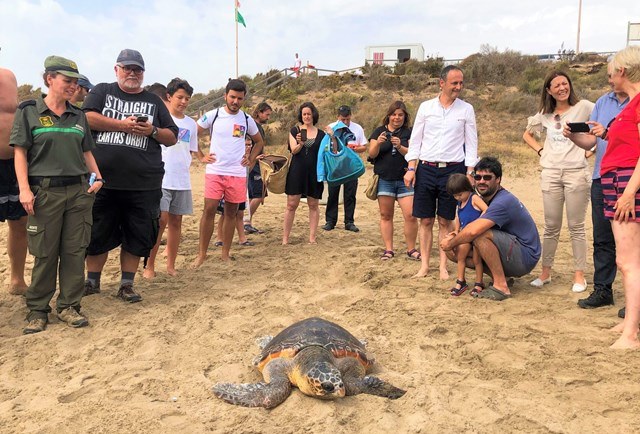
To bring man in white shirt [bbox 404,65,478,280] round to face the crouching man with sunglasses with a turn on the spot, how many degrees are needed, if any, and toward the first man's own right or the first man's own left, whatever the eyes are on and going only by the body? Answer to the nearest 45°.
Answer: approximately 45° to the first man's own left

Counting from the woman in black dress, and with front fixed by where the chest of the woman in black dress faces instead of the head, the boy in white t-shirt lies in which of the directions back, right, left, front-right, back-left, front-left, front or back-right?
front-right

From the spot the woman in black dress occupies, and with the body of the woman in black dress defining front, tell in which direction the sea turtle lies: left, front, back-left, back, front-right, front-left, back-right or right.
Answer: front

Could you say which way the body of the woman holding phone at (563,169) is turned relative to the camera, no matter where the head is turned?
toward the camera

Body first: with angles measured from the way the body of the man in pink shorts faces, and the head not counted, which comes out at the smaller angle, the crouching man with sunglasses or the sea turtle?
the sea turtle

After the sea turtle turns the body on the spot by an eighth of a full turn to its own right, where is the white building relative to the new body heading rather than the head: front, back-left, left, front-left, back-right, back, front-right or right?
back-right

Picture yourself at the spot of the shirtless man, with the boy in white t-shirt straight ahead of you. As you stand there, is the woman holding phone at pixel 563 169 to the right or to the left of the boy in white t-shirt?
right

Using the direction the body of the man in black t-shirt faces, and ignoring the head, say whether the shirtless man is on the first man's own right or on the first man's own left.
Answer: on the first man's own right

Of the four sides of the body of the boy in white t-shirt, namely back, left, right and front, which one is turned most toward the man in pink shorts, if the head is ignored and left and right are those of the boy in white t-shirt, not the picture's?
left

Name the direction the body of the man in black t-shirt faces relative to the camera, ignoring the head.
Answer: toward the camera
